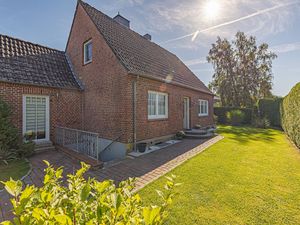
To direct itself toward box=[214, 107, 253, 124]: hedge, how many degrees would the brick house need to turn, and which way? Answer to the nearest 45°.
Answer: approximately 90° to its left

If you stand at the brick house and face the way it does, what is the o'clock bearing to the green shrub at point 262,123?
The green shrub is roughly at 10 o'clock from the brick house.

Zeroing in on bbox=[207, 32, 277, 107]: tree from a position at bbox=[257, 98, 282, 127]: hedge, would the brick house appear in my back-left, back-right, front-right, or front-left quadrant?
back-left

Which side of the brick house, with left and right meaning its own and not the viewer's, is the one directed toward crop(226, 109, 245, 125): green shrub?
left

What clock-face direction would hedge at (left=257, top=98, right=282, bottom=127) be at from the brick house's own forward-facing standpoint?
The hedge is roughly at 10 o'clock from the brick house.

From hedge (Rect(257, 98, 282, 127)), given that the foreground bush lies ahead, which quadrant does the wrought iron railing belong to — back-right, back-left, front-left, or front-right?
front-right

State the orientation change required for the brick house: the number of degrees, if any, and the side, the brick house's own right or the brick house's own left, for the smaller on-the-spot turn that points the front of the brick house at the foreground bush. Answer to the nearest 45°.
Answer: approximately 45° to the brick house's own right

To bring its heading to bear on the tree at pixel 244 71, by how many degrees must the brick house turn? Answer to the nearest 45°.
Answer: approximately 90° to its left

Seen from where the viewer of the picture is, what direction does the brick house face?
facing the viewer and to the right of the viewer

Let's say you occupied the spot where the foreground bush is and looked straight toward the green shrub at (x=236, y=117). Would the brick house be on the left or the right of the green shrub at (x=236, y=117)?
left

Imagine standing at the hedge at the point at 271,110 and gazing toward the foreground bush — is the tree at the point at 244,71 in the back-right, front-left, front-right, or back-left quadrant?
back-right
